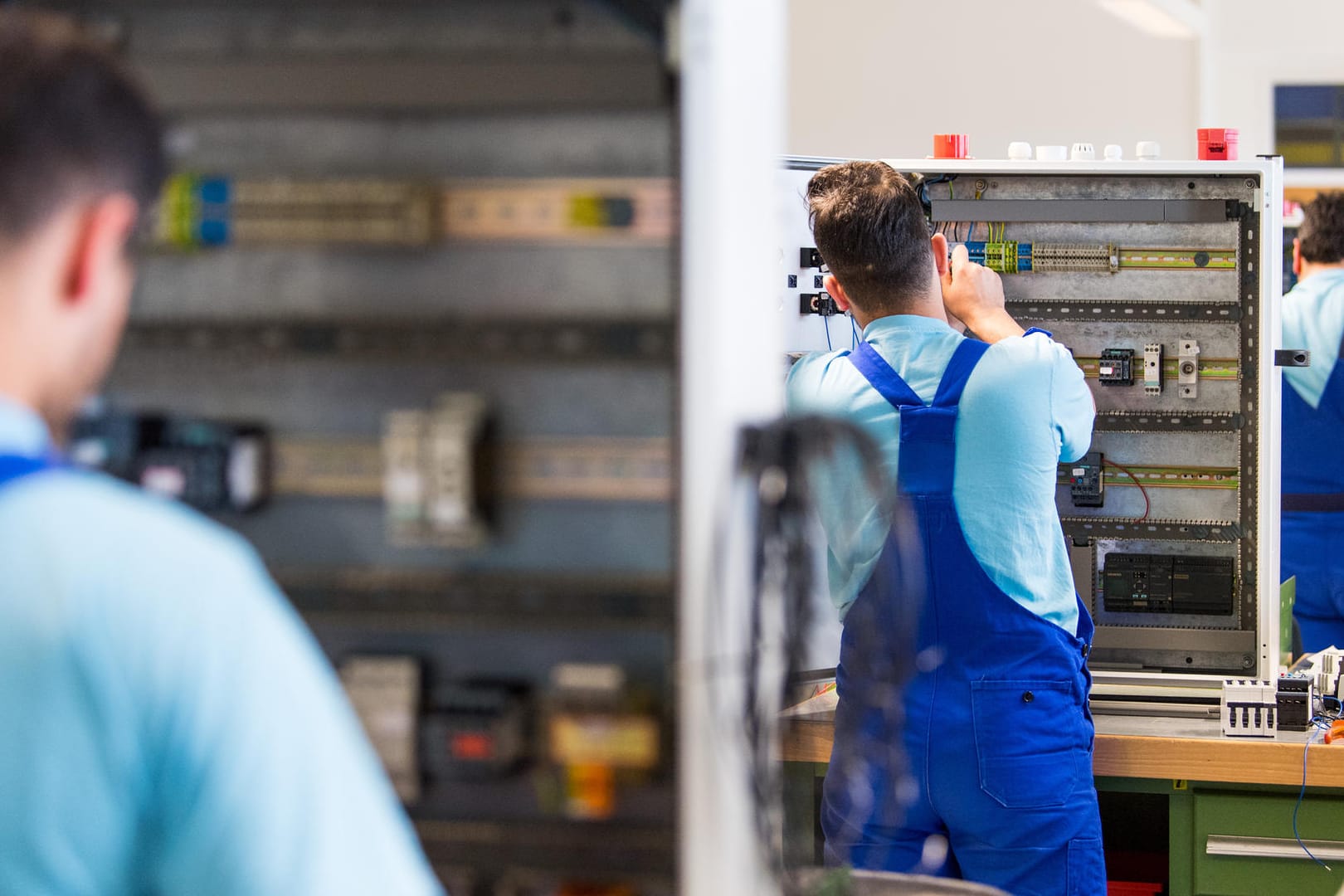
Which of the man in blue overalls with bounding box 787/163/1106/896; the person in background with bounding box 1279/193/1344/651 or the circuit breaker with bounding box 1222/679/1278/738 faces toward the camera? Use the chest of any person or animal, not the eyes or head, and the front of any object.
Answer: the circuit breaker

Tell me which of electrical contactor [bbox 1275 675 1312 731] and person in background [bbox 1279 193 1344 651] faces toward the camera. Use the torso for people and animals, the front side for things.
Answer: the electrical contactor

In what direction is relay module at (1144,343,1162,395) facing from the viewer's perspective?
toward the camera

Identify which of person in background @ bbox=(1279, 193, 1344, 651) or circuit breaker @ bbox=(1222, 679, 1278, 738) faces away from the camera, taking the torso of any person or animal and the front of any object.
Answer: the person in background

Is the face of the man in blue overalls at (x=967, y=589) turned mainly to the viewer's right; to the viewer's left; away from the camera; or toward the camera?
away from the camera

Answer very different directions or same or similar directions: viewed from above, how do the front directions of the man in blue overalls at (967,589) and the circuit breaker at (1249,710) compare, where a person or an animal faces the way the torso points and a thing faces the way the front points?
very different directions

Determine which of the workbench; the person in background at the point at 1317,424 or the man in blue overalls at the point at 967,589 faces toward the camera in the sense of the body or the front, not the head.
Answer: the workbench

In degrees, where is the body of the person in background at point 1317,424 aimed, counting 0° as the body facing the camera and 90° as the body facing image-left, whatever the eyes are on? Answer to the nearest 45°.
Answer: approximately 180°

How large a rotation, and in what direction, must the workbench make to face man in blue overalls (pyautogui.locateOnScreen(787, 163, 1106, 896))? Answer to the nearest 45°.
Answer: approximately 45° to its right

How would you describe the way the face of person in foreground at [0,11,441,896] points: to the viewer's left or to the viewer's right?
to the viewer's right

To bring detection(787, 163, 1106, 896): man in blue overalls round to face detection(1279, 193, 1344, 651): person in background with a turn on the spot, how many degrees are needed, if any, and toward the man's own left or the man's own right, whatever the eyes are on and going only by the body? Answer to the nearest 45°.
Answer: approximately 45° to the man's own right

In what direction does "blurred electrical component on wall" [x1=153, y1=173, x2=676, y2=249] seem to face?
toward the camera

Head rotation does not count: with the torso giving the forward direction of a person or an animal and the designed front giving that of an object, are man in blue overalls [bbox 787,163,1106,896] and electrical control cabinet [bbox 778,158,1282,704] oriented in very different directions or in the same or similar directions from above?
very different directions

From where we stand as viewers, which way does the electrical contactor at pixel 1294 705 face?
facing the viewer

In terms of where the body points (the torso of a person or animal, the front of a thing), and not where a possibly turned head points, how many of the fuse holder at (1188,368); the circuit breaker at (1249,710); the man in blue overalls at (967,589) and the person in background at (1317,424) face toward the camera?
2

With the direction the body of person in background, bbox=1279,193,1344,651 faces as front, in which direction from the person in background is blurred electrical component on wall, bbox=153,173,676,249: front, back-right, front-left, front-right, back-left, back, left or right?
back

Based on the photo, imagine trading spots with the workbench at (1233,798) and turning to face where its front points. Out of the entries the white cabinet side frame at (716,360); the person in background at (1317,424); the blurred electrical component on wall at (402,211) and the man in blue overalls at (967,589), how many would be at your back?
1
